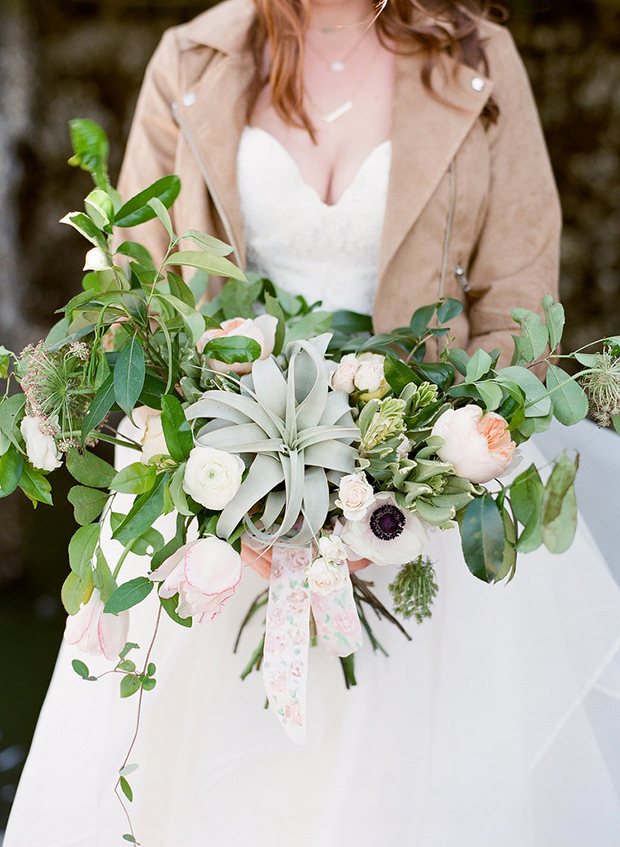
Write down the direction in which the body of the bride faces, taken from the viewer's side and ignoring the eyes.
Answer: toward the camera
